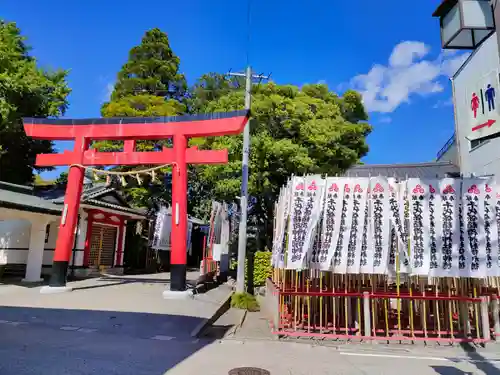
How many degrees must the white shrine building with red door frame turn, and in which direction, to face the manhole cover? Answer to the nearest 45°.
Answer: approximately 45° to its right

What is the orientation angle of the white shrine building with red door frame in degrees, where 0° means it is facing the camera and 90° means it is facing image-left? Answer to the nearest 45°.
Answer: approximately 315°

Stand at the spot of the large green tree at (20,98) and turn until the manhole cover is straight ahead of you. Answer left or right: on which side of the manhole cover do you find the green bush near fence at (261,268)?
left
